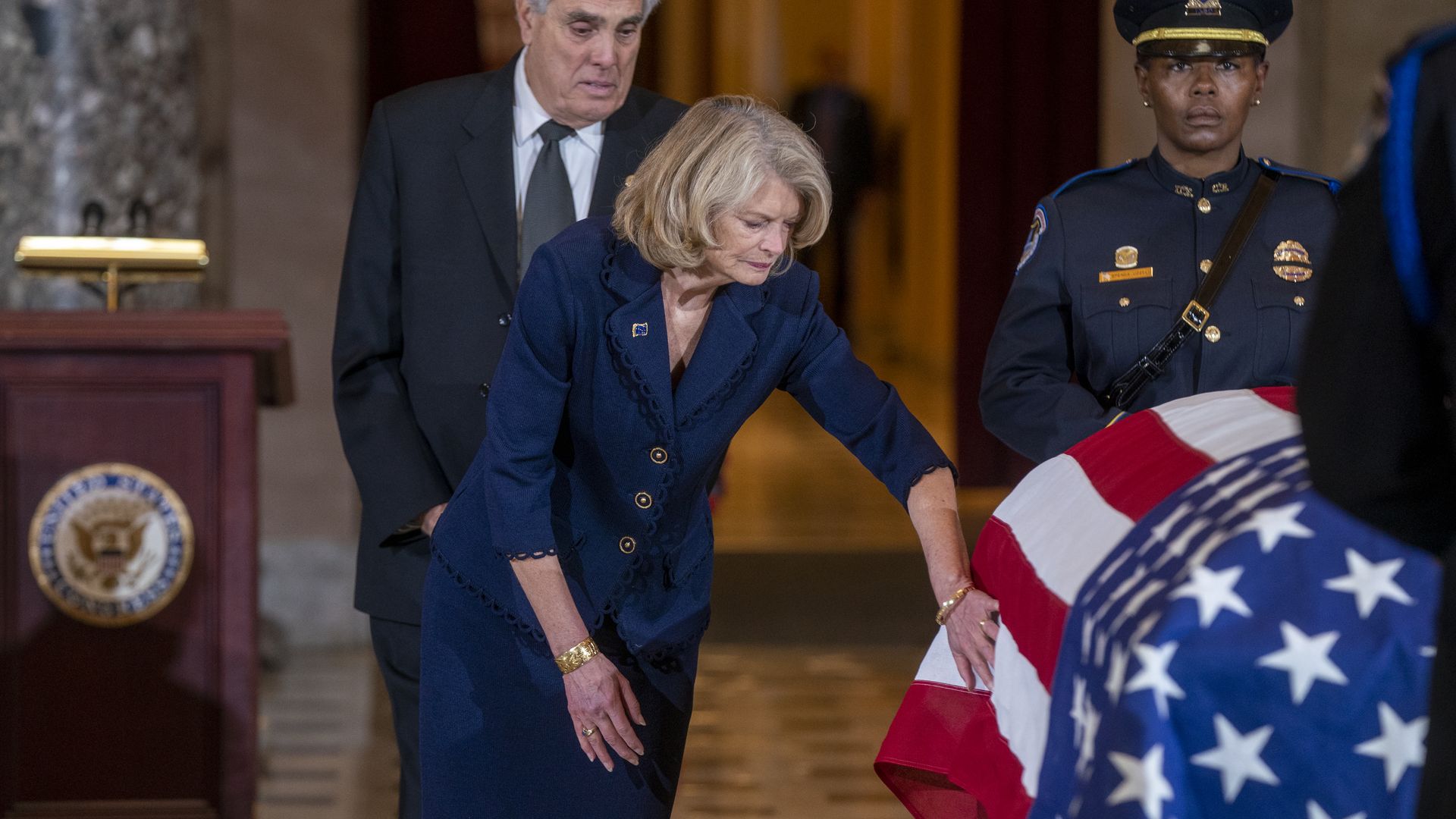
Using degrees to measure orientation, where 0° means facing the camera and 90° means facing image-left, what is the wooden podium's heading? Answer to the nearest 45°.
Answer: approximately 0°

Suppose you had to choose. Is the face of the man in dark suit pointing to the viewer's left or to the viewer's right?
to the viewer's right

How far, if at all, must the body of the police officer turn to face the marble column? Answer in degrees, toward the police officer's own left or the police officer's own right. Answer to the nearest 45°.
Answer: approximately 135° to the police officer's own right

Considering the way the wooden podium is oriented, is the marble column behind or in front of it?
behind

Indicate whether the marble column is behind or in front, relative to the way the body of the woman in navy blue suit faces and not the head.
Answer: behind

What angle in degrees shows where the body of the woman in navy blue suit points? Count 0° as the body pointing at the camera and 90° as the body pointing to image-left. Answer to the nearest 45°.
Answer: approximately 315°

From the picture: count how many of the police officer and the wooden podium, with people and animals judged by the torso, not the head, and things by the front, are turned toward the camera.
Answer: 2
